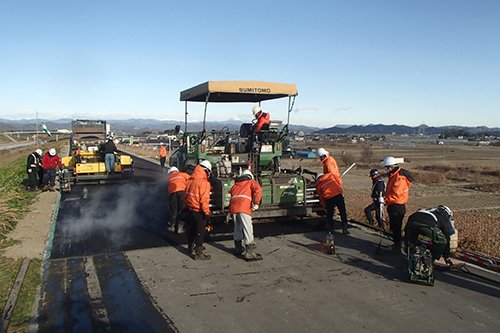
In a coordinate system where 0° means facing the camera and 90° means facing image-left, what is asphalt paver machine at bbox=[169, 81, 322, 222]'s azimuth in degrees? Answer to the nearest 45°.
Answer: approximately 135°

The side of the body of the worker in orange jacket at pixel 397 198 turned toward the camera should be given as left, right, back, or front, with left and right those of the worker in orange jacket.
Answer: left

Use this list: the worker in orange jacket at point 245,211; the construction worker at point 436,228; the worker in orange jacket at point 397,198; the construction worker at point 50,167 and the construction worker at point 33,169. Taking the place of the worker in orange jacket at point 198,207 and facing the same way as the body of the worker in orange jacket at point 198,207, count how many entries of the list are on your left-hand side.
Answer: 2

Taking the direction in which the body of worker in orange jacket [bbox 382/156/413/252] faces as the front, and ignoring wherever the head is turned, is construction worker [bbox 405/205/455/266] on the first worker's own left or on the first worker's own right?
on the first worker's own left

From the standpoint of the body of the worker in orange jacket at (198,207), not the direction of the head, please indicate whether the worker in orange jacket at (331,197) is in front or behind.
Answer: in front

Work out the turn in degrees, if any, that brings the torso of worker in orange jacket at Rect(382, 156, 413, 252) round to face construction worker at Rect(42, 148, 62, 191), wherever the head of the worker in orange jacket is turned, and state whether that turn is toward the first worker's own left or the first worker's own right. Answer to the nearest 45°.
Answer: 0° — they already face them
